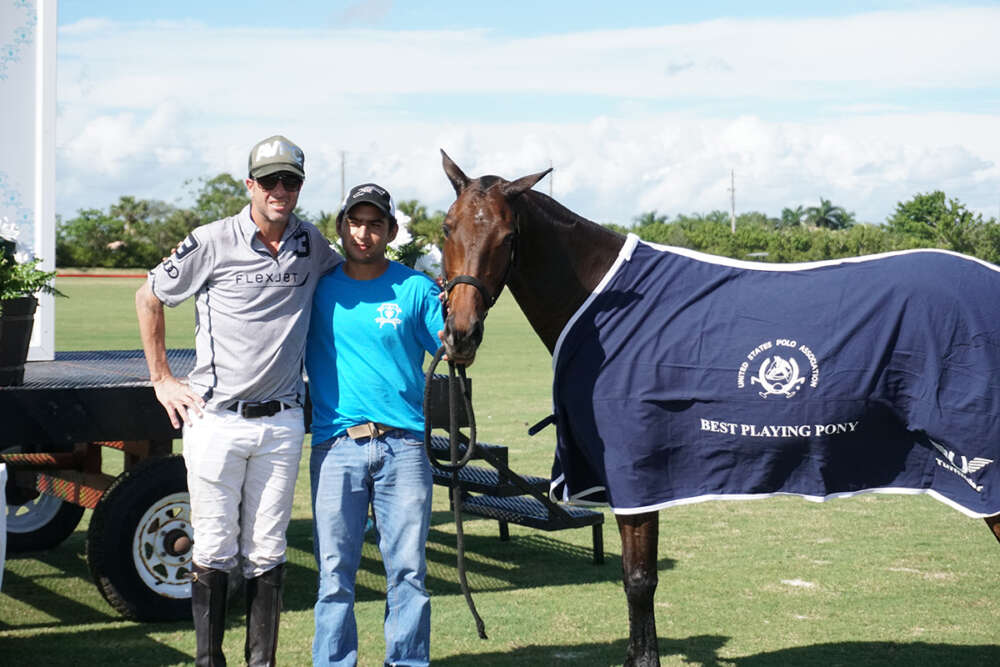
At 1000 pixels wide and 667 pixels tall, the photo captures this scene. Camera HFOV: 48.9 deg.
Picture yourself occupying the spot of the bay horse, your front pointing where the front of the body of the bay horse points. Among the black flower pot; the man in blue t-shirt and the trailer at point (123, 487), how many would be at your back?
0

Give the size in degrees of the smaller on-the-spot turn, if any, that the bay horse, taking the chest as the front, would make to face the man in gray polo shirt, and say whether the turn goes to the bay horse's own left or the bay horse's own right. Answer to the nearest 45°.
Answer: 0° — it already faces them

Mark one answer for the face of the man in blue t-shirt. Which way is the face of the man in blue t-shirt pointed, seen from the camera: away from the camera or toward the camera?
toward the camera

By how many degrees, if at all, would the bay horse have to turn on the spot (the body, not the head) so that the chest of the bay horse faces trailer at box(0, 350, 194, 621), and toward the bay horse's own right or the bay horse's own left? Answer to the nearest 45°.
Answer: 0° — it already faces it

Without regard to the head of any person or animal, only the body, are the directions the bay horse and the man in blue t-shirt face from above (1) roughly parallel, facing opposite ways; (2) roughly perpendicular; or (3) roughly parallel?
roughly perpendicular

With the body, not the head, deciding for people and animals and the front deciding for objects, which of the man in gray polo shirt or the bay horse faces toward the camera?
the man in gray polo shirt

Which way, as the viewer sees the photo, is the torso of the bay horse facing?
to the viewer's left

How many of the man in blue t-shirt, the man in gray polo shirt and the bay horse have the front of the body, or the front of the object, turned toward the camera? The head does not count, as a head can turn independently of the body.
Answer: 2

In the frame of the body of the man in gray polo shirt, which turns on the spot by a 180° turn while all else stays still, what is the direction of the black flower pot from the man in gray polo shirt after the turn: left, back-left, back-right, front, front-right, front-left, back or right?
front-left

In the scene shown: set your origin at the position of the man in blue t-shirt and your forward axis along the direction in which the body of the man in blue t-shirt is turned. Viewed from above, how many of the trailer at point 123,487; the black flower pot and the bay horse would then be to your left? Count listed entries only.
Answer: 1

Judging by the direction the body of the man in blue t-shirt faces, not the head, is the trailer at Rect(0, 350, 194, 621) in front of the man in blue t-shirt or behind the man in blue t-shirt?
behind

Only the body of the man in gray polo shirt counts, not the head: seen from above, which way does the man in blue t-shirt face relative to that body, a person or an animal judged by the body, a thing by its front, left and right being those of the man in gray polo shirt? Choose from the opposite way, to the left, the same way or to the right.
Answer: the same way

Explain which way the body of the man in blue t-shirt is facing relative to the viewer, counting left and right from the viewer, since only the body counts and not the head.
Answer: facing the viewer

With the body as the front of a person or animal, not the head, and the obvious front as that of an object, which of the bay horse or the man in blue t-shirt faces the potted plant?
the bay horse
